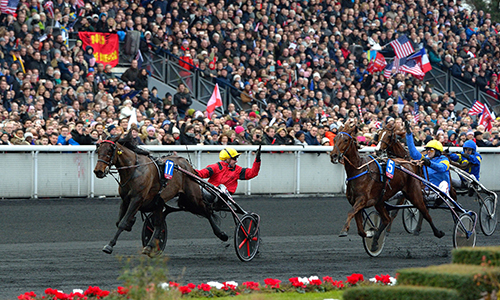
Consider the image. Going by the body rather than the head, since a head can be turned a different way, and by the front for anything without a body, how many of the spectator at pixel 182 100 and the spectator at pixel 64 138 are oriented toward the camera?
2

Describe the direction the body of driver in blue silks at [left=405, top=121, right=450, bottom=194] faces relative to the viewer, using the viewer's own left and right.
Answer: facing the viewer and to the left of the viewer

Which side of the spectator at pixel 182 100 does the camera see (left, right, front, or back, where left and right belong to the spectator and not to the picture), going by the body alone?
front

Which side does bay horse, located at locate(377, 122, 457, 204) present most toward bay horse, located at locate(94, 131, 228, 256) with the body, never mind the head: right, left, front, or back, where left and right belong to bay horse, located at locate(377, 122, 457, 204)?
front

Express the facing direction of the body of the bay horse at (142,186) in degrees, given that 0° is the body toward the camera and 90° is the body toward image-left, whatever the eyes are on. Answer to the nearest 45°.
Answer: approximately 45°

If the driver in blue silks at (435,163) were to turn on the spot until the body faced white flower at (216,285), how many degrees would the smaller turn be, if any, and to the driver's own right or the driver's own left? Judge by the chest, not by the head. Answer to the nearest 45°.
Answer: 0° — they already face it

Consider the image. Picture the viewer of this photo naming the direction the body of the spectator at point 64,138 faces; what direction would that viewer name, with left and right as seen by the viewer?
facing the viewer

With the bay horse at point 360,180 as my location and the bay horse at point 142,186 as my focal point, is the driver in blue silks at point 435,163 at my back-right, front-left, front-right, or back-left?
back-right

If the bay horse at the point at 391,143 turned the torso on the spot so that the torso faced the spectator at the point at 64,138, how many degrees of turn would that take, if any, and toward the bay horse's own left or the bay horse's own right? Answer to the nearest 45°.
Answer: approximately 45° to the bay horse's own right

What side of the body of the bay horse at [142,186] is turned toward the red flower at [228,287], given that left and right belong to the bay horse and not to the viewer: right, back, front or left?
left

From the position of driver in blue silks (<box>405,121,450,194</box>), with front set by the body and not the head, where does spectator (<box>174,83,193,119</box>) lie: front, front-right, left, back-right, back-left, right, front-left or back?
right

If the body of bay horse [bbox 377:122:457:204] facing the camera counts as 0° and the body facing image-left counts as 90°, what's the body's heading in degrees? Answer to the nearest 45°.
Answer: approximately 45°

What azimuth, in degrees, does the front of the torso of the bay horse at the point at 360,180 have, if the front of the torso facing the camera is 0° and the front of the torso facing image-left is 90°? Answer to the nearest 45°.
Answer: approximately 45°

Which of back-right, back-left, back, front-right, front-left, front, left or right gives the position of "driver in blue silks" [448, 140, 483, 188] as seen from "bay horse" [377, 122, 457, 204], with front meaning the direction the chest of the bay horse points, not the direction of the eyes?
back

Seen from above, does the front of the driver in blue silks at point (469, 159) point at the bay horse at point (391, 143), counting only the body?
yes

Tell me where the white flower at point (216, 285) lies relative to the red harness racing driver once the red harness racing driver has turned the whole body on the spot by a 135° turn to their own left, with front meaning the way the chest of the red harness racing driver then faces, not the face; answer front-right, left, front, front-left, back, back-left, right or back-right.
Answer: right

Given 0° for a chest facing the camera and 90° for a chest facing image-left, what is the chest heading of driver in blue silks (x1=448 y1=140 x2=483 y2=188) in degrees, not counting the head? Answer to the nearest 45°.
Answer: approximately 45°
